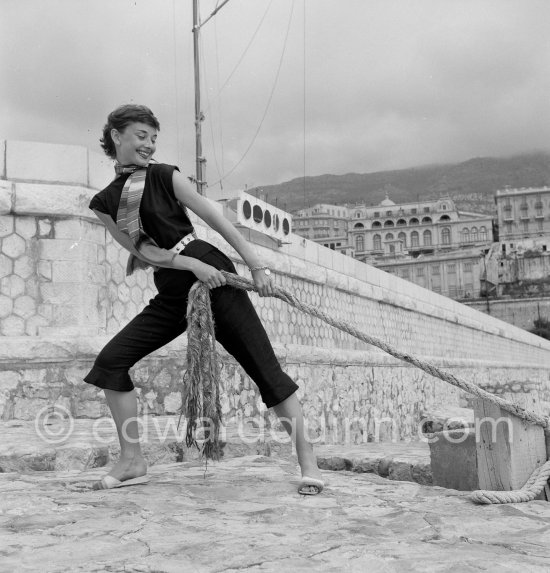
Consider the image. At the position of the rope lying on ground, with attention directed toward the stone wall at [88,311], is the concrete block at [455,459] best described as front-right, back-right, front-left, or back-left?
front-right

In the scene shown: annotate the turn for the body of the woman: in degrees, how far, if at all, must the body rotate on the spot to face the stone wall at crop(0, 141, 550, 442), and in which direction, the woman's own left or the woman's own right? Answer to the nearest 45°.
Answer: approximately 180°

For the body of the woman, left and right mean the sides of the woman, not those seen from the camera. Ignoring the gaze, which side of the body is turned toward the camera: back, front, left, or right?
front

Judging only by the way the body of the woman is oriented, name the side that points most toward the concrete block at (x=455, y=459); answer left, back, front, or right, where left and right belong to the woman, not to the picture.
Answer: left

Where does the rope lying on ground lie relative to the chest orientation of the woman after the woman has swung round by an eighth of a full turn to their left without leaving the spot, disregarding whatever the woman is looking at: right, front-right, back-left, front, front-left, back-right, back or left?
front-left
